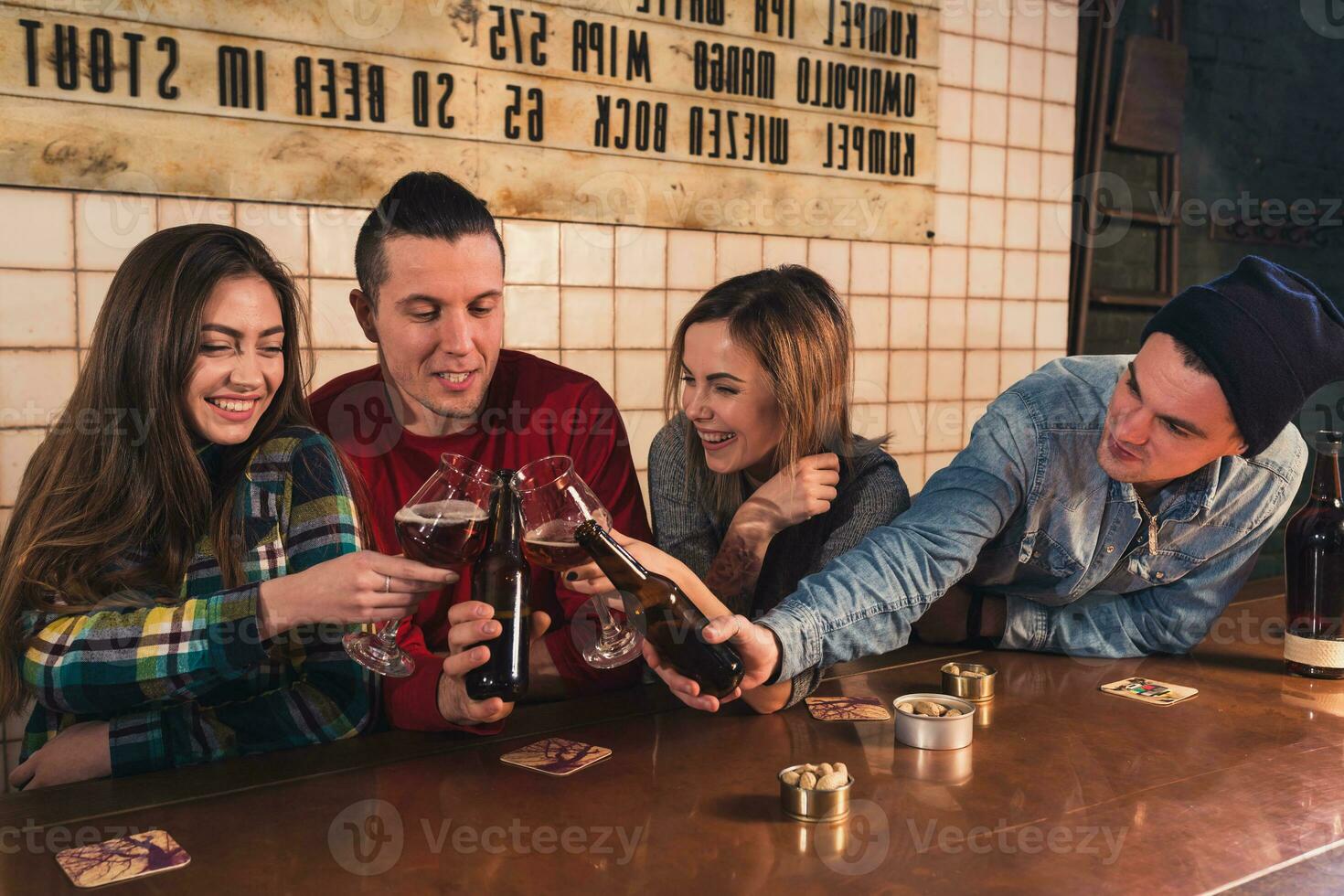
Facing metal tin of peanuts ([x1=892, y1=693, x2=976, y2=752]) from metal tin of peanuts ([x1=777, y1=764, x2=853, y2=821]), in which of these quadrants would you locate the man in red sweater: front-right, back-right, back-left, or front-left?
front-left

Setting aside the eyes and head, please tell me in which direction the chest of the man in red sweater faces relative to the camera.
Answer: toward the camera

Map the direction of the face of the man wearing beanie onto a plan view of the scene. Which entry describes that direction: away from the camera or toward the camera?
toward the camera

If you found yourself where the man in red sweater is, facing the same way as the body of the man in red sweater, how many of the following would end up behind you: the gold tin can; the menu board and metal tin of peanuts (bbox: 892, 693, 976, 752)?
1

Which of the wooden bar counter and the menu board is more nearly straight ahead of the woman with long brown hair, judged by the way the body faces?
the wooden bar counter

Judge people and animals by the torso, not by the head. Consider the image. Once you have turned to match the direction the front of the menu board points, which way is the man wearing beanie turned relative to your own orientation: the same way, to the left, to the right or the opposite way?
to the right

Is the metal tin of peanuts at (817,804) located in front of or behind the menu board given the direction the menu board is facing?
in front

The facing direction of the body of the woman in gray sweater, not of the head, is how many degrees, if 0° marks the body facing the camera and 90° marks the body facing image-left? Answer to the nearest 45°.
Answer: approximately 45°

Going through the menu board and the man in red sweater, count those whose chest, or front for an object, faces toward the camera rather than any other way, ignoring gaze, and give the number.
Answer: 2

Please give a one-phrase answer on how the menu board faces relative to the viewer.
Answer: facing the viewer

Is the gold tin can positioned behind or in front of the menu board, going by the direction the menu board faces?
in front

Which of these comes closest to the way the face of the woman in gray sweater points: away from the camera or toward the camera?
toward the camera

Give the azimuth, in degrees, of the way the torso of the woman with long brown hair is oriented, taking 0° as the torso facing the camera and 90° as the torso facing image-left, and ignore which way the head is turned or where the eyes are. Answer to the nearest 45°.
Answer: approximately 315°

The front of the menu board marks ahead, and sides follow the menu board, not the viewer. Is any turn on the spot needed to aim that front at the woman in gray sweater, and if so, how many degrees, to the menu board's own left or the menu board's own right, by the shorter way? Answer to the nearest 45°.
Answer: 0° — it already faces them
